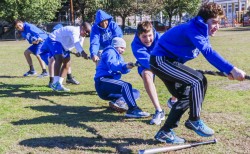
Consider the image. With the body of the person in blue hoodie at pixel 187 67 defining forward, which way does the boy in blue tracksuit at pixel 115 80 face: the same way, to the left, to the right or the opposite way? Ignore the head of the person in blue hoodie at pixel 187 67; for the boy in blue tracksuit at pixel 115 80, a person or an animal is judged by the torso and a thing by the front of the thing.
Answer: the same way

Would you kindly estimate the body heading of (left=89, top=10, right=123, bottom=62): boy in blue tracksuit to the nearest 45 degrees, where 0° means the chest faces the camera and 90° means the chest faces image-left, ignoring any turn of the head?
approximately 315°

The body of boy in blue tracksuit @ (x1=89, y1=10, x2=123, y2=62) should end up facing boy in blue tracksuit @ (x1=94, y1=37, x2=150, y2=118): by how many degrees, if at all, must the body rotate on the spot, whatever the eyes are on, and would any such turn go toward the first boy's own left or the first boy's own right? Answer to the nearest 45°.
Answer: approximately 45° to the first boy's own right

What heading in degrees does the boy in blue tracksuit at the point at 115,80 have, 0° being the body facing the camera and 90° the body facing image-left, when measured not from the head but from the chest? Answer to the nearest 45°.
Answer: approximately 270°

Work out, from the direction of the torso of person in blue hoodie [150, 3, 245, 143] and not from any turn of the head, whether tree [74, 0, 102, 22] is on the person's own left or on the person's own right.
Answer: on the person's own left

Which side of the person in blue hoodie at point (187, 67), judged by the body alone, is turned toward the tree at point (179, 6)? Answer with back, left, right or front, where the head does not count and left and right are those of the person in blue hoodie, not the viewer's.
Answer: left

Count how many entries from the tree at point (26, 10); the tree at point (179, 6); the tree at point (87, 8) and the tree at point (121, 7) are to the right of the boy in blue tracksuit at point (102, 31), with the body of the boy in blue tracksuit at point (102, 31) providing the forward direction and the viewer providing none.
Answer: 0

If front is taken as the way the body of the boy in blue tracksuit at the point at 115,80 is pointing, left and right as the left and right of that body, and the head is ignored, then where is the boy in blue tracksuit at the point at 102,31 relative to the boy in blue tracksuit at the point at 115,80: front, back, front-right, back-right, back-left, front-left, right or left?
left

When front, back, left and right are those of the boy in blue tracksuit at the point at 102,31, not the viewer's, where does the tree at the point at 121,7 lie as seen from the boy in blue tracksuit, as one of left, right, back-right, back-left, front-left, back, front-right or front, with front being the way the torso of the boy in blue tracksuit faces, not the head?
back-left

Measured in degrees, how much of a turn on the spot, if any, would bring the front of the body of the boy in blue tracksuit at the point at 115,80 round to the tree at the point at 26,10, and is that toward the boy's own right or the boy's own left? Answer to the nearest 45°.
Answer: approximately 90° to the boy's own left

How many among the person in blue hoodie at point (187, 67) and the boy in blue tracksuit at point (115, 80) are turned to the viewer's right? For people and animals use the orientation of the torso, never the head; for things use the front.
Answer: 2

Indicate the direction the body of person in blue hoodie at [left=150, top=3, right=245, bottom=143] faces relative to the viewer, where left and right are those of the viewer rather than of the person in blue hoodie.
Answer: facing to the right of the viewer

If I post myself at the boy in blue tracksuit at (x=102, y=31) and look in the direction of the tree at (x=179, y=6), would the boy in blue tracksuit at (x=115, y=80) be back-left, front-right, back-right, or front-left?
back-right

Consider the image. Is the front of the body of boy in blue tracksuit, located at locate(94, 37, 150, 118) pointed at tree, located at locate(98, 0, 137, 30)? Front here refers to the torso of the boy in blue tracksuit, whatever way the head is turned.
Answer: no

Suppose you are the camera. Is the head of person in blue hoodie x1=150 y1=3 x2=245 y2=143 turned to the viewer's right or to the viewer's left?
to the viewer's right
